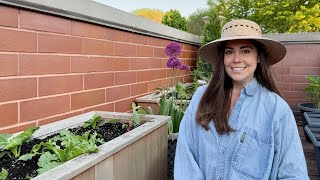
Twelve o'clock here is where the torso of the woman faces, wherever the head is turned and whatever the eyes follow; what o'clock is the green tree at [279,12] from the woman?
The green tree is roughly at 6 o'clock from the woman.

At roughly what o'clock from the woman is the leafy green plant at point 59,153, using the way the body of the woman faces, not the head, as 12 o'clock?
The leafy green plant is roughly at 2 o'clock from the woman.

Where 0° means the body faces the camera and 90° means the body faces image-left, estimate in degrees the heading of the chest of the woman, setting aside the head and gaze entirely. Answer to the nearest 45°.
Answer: approximately 0°

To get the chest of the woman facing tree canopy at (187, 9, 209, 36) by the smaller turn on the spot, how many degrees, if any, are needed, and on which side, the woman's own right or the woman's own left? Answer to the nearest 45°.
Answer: approximately 180°

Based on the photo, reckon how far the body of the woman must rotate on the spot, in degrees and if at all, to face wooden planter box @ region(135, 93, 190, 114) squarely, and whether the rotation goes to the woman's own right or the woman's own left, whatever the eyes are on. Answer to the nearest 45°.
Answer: approximately 135° to the woman's own right

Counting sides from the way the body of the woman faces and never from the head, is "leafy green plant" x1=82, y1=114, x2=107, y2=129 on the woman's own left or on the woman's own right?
on the woman's own right

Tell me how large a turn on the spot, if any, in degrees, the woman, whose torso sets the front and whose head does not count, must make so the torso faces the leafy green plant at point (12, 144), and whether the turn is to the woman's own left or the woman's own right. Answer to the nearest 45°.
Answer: approximately 90° to the woman's own right

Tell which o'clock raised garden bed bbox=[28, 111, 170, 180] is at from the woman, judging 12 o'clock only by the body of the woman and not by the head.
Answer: The raised garden bed is roughly at 3 o'clock from the woman.

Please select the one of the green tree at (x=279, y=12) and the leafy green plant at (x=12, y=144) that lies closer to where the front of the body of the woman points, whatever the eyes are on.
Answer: the leafy green plant
